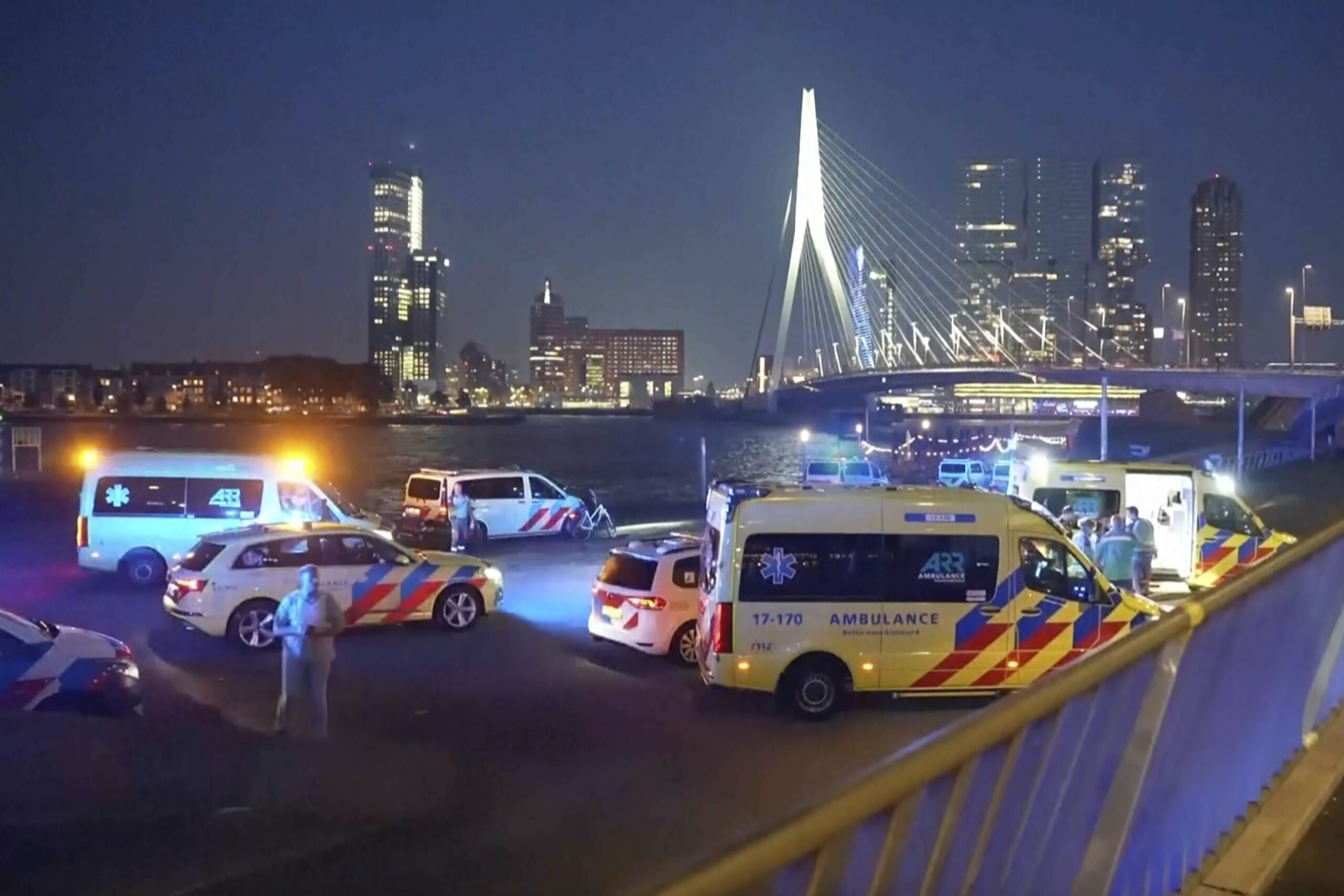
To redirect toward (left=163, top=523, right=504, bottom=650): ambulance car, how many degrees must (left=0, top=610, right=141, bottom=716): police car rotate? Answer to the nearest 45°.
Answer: approximately 45° to its left

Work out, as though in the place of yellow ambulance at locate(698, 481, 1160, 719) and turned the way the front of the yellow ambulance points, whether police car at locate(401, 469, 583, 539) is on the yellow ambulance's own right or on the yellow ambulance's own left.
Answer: on the yellow ambulance's own left

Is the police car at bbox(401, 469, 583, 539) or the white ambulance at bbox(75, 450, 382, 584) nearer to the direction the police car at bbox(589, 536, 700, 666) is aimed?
the police car

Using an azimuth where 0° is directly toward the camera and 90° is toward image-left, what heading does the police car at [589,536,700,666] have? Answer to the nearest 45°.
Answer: approximately 225°

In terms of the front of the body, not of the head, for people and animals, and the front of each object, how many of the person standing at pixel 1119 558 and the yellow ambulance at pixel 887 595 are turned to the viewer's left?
0

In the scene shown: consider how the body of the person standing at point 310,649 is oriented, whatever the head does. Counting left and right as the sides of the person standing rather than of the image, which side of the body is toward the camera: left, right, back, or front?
front

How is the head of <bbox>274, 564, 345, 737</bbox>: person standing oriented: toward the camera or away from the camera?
toward the camera

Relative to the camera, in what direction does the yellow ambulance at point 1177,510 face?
facing to the right of the viewer

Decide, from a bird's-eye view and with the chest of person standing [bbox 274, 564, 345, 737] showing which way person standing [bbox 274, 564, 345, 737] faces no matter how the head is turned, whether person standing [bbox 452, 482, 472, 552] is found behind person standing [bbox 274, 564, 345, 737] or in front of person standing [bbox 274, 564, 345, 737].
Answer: behind

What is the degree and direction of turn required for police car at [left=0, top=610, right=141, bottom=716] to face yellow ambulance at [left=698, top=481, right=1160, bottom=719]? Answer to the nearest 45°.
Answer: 0° — it already faces it

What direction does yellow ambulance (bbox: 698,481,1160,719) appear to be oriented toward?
to the viewer's right

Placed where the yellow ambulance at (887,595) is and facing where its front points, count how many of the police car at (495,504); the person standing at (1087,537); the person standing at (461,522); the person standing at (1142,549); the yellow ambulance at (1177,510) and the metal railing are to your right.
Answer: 1

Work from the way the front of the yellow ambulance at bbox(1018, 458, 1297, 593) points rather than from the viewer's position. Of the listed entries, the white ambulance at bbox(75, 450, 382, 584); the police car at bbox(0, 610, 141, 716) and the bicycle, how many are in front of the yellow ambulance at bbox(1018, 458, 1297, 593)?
0
